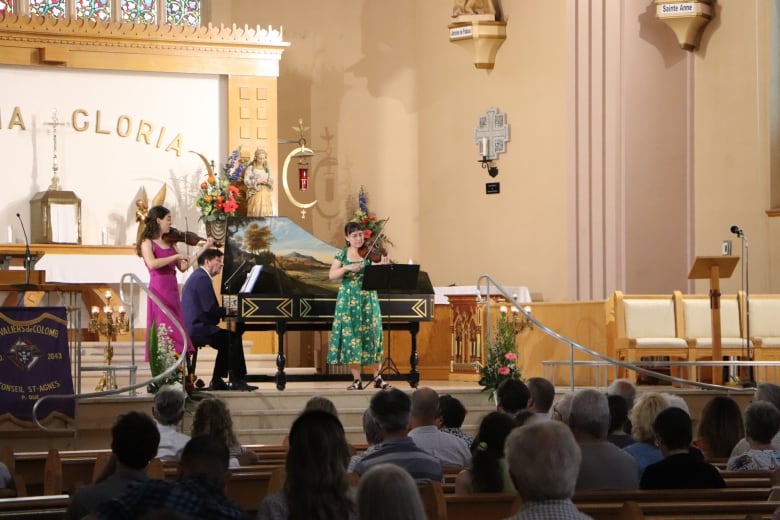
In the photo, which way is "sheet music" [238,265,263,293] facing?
to the viewer's left

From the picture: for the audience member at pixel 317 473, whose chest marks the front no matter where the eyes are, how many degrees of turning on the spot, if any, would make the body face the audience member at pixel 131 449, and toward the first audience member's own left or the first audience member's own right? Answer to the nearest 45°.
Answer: approximately 45° to the first audience member's own left

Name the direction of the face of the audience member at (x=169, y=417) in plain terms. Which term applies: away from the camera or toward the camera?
away from the camera

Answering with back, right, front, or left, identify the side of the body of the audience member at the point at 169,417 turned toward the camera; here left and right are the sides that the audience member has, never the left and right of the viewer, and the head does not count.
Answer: back

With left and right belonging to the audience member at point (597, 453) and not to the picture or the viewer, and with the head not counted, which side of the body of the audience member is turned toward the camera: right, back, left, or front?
back

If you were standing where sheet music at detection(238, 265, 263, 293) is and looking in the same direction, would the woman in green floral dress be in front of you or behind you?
behind

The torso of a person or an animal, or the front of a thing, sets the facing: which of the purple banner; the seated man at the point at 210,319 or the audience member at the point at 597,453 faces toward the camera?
the purple banner

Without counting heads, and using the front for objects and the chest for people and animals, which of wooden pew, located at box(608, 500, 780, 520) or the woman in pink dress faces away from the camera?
the wooden pew

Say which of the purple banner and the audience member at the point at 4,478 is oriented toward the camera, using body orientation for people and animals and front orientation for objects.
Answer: the purple banner

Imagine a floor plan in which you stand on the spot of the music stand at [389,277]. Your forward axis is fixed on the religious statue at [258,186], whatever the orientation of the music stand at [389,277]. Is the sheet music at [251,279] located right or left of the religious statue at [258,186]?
left

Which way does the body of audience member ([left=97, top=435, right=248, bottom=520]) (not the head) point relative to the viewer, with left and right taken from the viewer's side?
facing away from the viewer

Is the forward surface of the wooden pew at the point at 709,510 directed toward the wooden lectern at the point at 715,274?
yes

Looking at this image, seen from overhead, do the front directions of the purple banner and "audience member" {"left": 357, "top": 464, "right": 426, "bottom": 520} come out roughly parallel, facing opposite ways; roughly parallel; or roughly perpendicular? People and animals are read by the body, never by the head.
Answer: roughly parallel, facing opposite ways

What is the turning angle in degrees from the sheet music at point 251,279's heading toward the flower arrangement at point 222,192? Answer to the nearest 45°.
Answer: approximately 90° to its right

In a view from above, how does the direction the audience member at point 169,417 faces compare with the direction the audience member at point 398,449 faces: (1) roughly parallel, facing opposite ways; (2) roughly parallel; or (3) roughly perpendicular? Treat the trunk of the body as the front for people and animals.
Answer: roughly parallel

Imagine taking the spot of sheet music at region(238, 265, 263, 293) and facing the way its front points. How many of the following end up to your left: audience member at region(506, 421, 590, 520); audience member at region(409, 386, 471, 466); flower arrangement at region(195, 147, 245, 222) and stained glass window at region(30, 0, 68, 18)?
2

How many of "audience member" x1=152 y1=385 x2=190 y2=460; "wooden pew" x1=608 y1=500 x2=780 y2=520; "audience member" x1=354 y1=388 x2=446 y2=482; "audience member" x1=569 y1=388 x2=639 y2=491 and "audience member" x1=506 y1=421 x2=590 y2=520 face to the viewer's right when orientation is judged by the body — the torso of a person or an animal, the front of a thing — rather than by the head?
0

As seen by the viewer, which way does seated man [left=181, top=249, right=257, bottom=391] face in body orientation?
to the viewer's right

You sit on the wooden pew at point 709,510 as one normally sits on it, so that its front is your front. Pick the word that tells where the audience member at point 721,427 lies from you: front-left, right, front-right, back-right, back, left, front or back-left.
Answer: front

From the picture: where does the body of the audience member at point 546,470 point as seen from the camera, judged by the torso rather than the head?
away from the camera
